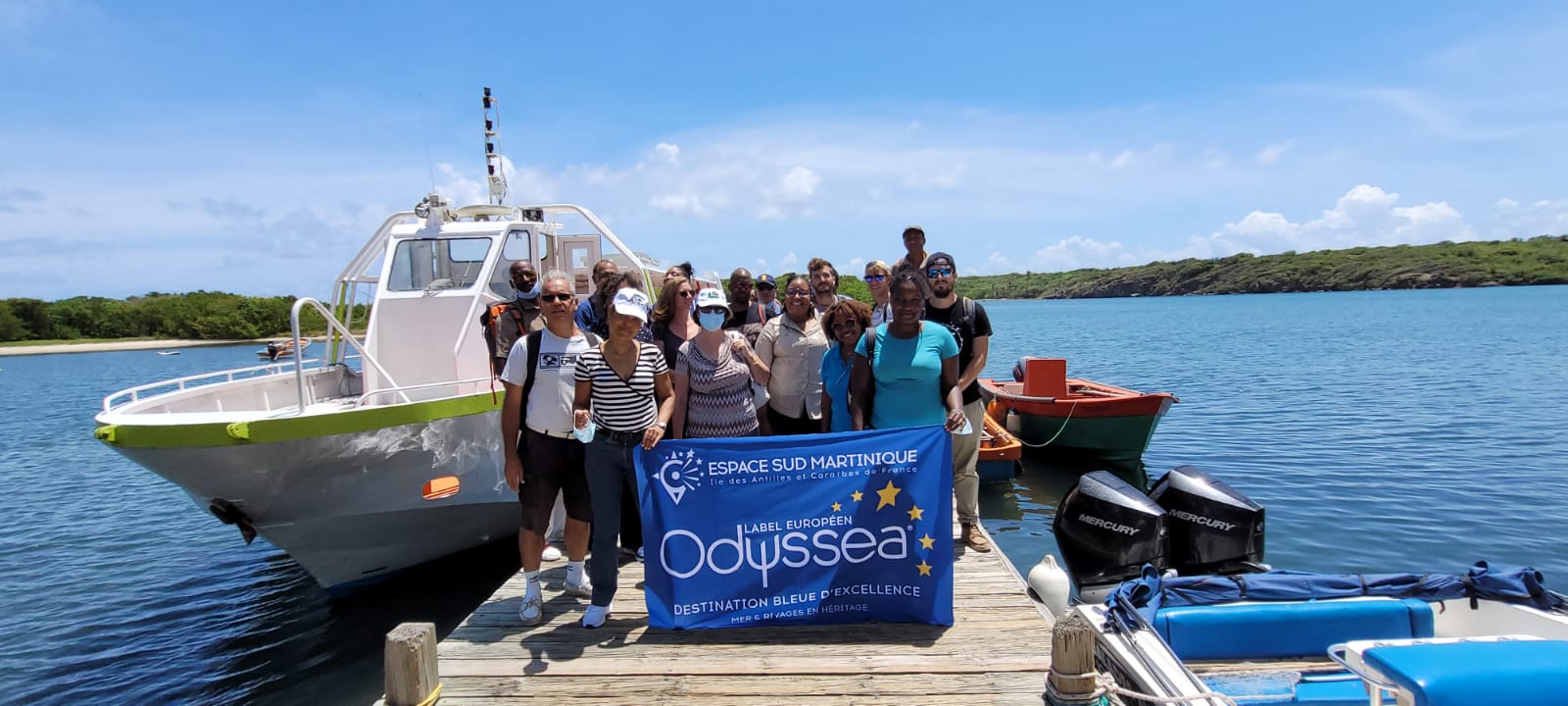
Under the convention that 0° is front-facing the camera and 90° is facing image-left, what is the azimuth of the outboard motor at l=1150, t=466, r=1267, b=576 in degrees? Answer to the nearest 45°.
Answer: approximately 315°

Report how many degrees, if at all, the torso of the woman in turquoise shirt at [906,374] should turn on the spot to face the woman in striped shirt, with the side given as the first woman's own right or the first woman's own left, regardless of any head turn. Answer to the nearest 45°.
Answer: approximately 45° to the first woman's own right

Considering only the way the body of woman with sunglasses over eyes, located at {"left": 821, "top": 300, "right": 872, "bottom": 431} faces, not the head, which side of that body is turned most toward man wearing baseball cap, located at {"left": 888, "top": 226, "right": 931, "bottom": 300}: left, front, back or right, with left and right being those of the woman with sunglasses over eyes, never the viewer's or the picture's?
back

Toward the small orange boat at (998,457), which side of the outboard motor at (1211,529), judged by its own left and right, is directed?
back
